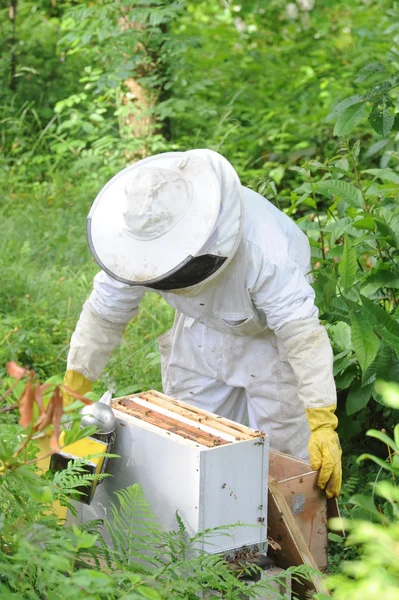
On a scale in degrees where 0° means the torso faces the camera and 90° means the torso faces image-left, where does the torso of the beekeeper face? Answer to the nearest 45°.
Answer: approximately 45°

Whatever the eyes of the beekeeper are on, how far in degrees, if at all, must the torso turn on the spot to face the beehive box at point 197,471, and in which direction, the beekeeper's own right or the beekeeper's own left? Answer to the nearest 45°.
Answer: approximately 45° to the beekeeper's own left

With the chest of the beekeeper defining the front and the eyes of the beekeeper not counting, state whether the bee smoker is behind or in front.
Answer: in front
